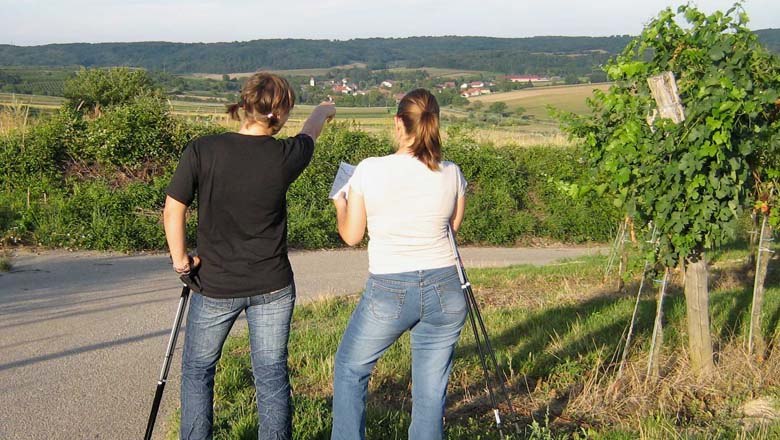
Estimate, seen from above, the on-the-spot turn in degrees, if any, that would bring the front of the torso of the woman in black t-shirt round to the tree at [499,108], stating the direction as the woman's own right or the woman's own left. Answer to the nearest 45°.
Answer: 0° — they already face it

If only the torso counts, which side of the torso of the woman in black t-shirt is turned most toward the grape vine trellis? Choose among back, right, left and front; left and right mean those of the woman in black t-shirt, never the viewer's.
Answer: right

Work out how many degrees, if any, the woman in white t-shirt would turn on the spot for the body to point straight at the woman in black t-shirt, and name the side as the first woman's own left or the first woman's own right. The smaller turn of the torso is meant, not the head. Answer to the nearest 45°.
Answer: approximately 90° to the first woman's own left

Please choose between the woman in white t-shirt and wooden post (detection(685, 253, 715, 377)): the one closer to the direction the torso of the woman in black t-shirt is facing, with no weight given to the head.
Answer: the wooden post

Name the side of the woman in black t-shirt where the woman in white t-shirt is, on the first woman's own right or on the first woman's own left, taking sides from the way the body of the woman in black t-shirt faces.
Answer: on the first woman's own right

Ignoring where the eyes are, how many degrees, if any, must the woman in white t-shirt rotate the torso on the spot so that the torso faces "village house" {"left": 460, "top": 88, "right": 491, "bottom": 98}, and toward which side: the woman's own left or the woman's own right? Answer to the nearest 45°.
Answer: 0° — they already face it

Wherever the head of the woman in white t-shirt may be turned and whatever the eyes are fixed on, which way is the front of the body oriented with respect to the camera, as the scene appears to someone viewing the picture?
away from the camera

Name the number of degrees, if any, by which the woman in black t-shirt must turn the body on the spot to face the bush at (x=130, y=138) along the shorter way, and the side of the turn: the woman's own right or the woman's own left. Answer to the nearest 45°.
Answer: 0° — they already face it

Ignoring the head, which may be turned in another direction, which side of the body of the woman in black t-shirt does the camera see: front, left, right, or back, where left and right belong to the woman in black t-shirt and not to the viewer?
back

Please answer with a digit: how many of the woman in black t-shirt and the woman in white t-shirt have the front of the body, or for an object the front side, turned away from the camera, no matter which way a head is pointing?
2
